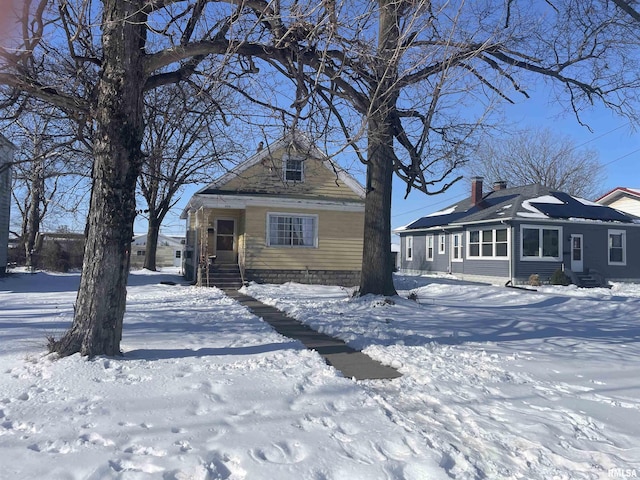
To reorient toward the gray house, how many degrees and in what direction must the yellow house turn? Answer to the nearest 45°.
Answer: approximately 90° to its left

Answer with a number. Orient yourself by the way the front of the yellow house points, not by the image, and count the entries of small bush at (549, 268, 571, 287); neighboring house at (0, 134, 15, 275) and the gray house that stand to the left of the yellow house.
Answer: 2

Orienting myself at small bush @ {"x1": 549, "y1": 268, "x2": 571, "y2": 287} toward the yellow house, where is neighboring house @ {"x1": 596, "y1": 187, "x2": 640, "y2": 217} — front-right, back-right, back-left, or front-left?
back-right

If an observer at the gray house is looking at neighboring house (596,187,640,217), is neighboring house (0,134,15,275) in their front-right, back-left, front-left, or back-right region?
back-left

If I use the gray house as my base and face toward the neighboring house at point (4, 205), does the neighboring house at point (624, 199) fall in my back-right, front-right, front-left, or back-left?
back-right

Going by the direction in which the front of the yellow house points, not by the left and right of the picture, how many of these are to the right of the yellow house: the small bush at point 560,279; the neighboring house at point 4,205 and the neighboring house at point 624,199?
1

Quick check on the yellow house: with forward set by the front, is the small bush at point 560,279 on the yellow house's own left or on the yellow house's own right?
on the yellow house's own left

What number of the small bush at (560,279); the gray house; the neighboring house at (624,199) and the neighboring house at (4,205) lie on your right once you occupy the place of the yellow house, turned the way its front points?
1

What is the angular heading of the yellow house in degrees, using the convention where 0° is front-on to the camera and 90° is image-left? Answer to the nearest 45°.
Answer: approximately 0°

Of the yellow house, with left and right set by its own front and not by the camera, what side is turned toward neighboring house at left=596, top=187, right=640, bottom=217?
left
